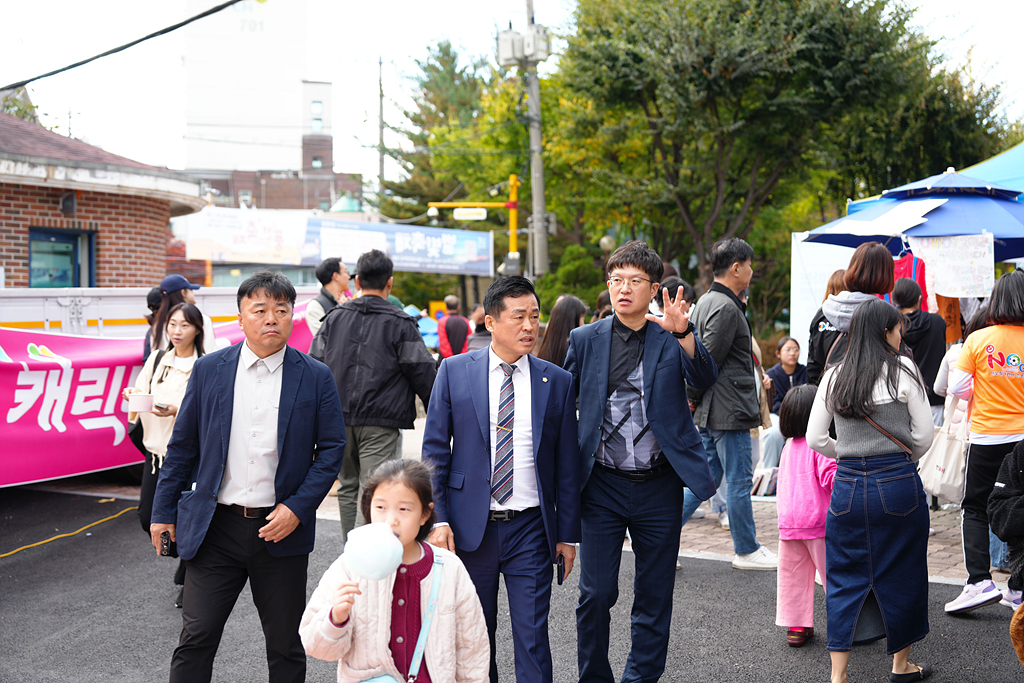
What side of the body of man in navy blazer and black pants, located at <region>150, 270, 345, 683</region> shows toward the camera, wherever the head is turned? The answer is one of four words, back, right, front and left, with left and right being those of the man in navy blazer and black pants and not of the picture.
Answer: front

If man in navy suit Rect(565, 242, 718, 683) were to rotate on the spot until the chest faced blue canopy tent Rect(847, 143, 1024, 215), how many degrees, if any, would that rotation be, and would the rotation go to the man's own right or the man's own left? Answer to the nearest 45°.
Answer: approximately 135° to the man's own left

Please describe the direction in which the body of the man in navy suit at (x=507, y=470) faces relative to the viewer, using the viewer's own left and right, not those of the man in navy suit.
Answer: facing the viewer

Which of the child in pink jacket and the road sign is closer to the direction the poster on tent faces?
the child in pink jacket

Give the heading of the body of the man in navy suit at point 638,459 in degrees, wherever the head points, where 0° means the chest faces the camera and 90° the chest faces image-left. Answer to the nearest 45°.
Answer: approximately 0°
